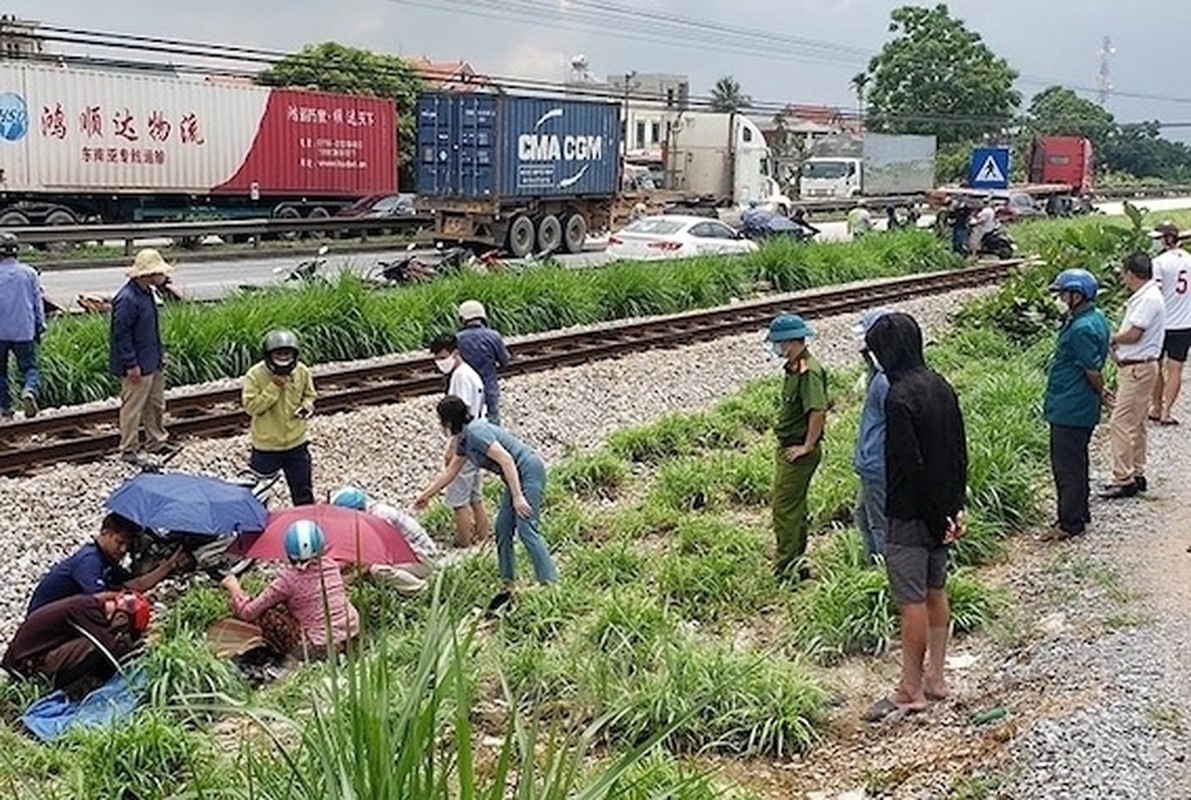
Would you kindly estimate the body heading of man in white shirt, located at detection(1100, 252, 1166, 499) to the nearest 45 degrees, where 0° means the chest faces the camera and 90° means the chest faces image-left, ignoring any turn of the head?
approximately 90°

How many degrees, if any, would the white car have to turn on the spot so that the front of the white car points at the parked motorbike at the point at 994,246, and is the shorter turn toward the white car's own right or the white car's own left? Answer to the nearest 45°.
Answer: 0° — it already faces it

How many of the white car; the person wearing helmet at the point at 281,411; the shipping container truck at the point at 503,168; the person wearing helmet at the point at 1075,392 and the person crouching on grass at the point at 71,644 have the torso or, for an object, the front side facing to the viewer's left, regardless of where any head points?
1

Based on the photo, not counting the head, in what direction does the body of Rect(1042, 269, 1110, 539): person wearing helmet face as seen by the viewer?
to the viewer's left

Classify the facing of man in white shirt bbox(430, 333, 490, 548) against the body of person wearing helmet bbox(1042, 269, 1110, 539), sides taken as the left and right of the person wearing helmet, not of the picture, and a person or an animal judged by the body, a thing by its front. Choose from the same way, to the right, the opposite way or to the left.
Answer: to the left

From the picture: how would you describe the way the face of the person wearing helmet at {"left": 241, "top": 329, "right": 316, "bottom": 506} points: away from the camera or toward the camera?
toward the camera

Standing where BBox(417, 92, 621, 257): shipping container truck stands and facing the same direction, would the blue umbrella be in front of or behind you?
behind

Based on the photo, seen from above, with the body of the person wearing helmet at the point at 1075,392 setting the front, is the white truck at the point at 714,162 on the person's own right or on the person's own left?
on the person's own right

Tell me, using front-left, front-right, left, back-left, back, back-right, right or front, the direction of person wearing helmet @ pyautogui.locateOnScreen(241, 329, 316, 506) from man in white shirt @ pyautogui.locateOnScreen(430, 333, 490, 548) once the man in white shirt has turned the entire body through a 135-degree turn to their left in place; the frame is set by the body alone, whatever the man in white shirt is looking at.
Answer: back

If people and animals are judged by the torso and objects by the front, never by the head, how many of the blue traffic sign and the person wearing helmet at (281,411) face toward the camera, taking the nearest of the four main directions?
2

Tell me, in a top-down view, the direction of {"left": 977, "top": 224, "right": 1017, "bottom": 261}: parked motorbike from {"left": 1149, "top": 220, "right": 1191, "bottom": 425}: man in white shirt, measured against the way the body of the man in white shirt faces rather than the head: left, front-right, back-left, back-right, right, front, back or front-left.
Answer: front-right

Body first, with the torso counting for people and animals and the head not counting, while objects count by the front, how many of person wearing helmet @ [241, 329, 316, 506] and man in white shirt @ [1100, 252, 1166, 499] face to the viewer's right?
0

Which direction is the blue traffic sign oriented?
toward the camera

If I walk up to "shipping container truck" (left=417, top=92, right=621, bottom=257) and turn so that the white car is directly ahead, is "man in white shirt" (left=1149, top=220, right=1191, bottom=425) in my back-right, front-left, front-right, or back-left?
front-right
